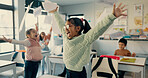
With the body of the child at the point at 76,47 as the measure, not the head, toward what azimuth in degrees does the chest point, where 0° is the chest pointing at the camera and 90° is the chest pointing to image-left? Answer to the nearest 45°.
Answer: approximately 45°

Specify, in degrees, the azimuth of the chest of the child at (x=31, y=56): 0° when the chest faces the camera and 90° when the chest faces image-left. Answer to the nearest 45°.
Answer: approximately 315°

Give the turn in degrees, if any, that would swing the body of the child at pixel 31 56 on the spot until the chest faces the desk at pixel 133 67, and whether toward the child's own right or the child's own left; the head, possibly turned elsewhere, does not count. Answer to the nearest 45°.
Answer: approximately 45° to the child's own left
